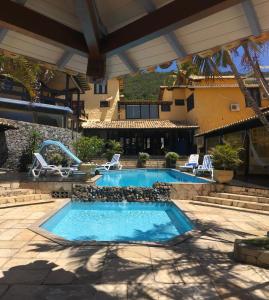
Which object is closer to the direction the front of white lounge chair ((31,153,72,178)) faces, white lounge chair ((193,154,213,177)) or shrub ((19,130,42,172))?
the white lounge chair

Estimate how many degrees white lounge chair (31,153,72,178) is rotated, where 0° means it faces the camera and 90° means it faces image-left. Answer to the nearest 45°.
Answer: approximately 270°

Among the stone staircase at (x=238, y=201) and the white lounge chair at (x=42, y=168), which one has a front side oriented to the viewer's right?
the white lounge chair

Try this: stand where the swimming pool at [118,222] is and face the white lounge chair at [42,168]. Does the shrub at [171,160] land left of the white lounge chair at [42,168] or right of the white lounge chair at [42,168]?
right

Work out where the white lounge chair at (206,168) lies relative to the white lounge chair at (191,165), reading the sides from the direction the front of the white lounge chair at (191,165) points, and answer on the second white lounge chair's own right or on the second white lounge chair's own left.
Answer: on the second white lounge chair's own left

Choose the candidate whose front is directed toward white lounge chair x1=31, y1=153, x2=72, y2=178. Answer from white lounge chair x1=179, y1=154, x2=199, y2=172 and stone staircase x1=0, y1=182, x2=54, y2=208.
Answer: white lounge chair x1=179, y1=154, x2=199, y2=172

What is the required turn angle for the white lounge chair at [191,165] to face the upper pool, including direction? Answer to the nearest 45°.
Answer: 0° — it already faces it

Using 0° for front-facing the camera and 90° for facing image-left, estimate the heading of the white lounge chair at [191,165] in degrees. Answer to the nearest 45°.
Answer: approximately 45°

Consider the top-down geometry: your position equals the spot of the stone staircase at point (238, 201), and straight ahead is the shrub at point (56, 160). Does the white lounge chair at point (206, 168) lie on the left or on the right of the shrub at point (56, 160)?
right

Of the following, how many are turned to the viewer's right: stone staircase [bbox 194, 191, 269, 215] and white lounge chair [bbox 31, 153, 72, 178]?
1

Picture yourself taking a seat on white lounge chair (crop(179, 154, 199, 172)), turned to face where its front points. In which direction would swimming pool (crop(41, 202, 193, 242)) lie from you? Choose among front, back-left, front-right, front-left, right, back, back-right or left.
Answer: front-left

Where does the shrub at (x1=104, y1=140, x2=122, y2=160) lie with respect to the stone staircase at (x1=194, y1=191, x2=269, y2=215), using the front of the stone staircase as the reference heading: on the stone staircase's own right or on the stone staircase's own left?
on the stone staircase's own right

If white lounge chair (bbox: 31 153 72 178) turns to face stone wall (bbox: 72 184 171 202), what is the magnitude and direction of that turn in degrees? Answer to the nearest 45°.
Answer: approximately 45° to its right

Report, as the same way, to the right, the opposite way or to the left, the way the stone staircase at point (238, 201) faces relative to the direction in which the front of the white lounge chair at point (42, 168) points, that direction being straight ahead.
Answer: the opposite way

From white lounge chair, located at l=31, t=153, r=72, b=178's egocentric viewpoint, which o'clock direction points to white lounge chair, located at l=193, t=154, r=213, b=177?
white lounge chair, located at l=193, t=154, r=213, b=177 is roughly at 12 o'clock from white lounge chair, located at l=31, t=153, r=72, b=178.
